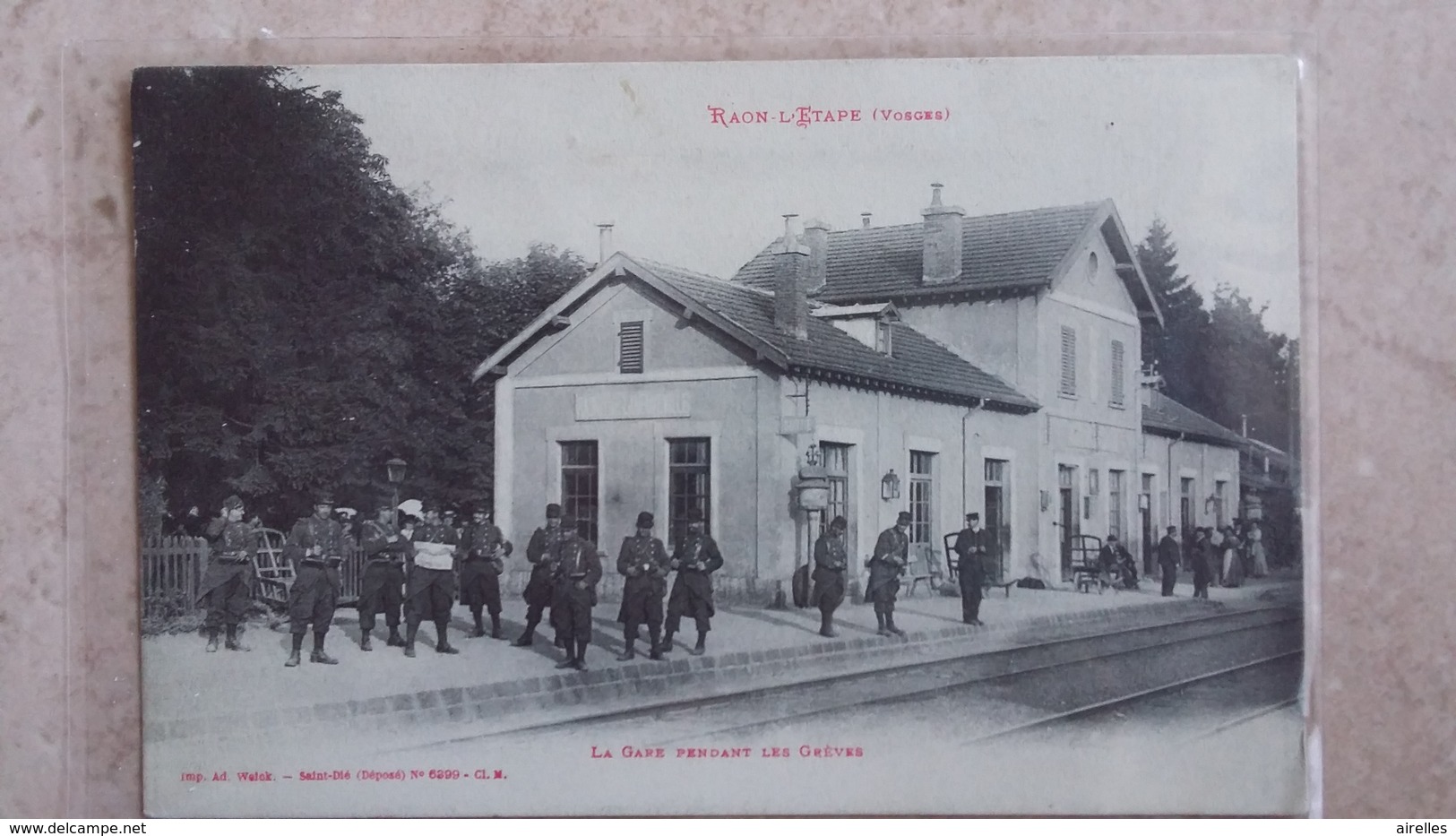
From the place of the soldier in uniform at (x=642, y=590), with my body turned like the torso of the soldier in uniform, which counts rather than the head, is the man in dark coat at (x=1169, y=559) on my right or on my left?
on my left

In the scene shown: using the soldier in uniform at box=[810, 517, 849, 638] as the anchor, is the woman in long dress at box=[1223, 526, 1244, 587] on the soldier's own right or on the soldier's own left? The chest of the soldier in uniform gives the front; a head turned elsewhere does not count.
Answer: on the soldier's own left

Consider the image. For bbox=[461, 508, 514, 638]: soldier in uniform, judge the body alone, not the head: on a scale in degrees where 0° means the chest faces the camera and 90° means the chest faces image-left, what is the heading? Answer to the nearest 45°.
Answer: approximately 0°

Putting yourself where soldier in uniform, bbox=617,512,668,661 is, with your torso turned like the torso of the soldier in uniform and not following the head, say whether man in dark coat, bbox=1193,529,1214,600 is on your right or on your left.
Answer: on your left

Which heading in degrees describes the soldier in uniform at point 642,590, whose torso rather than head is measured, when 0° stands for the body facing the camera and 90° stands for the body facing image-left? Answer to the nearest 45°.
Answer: approximately 0°

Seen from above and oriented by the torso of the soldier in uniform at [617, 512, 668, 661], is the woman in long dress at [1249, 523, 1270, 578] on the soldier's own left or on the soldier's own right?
on the soldier's own left
